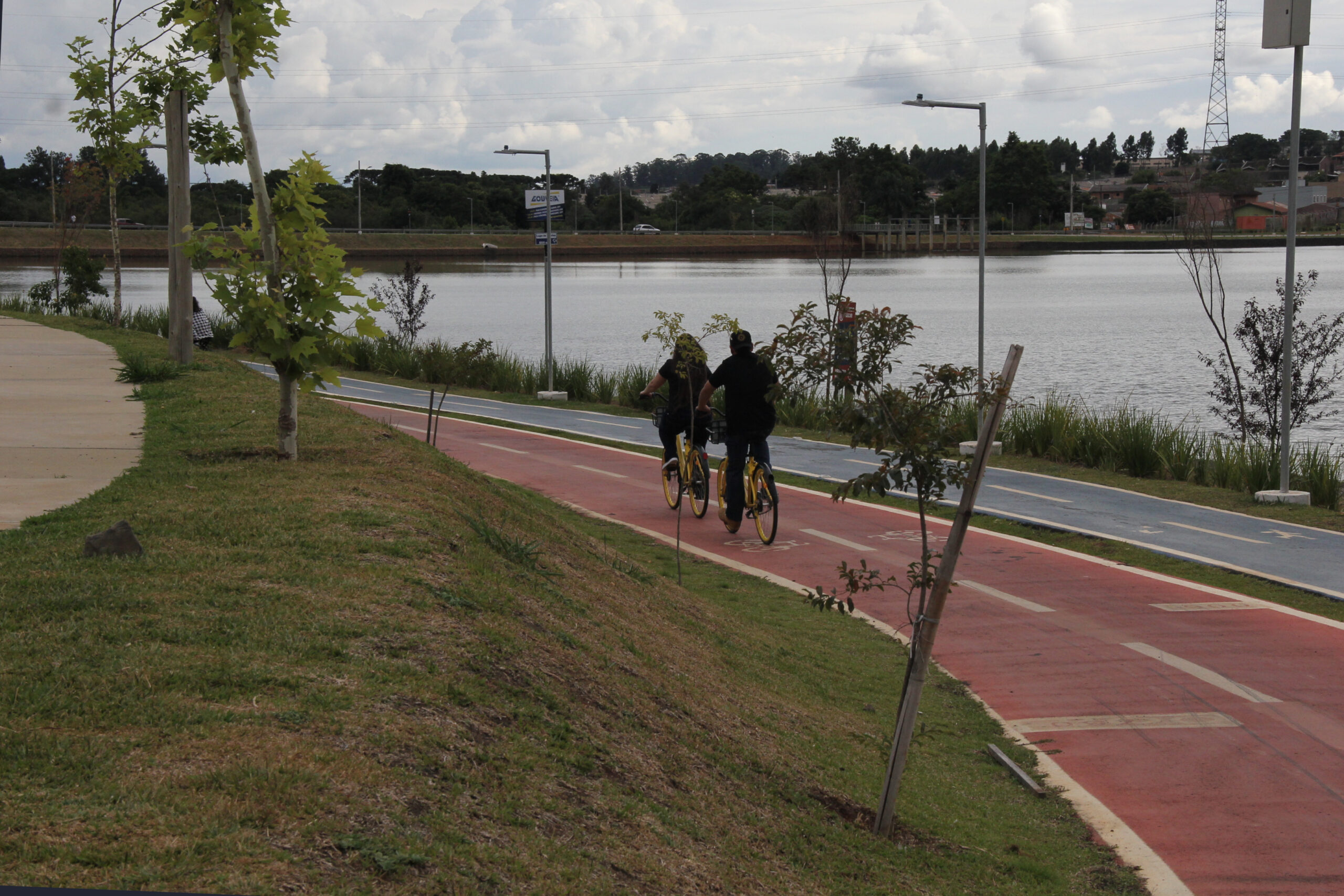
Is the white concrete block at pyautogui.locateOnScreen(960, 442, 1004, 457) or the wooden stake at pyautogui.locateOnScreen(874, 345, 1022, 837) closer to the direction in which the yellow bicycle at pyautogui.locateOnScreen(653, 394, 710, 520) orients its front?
the white concrete block

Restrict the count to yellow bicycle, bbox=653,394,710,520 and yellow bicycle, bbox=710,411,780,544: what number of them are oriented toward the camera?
0

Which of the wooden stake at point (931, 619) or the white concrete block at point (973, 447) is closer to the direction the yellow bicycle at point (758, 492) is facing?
the white concrete block

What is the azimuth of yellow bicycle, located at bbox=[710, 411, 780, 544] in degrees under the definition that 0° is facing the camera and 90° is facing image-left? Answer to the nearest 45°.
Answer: approximately 135°

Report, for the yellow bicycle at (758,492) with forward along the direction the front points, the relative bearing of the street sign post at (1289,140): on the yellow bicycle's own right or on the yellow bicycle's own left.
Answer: on the yellow bicycle's own right

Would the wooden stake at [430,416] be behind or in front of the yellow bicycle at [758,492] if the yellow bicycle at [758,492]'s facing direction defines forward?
in front

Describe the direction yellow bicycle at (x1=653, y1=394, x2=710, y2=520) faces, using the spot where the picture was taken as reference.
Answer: facing away from the viewer and to the left of the viewer

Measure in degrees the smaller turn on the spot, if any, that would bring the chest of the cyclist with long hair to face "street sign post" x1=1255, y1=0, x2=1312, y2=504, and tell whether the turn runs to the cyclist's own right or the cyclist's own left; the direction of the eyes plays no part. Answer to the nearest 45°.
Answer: approximately 90° to the cyclist's own right

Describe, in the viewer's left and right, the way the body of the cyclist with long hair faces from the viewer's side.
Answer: facing away from the viewer and to the left of the viewer

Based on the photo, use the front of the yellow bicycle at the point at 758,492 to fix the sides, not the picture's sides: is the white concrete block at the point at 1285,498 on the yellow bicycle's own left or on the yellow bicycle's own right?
on the yellow bicycle's own right
